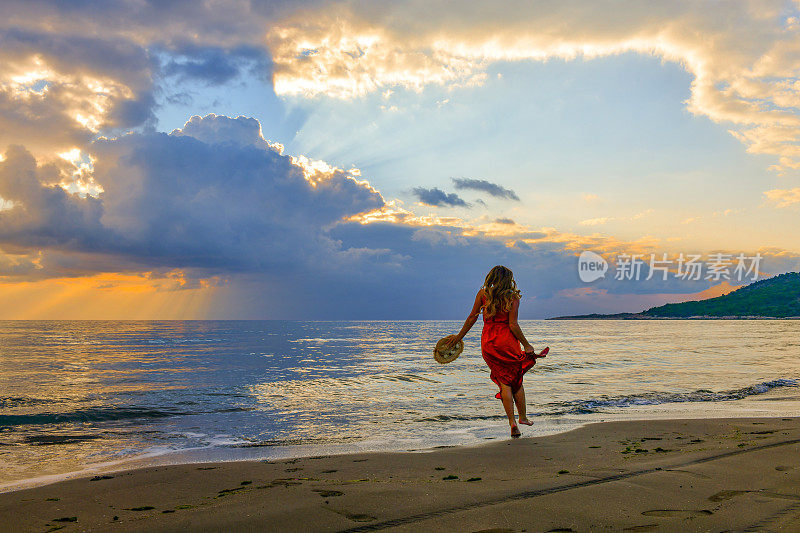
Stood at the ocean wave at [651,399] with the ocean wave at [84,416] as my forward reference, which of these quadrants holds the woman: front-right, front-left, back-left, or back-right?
front-left

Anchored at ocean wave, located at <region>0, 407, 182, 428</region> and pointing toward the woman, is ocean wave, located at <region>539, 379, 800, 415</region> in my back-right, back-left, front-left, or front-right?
front-left

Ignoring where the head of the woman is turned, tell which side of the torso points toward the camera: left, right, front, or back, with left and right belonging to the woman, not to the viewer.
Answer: back

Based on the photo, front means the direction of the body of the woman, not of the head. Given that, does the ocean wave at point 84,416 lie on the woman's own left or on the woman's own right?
on the woman's own left

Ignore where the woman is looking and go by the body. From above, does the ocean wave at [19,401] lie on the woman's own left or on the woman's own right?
on the woman's own left

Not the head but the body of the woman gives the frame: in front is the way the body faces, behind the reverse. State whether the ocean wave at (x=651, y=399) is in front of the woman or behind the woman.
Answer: in front

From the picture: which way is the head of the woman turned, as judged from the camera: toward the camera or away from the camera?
away from the camera

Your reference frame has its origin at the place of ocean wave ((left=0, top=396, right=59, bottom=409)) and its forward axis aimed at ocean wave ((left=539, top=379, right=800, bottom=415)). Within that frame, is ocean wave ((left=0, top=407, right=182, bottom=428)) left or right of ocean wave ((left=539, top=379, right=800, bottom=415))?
right

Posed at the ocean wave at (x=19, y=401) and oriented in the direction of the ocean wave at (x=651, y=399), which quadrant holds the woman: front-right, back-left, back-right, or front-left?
front-right

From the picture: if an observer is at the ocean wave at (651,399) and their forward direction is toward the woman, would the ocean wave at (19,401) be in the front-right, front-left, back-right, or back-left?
front-right
